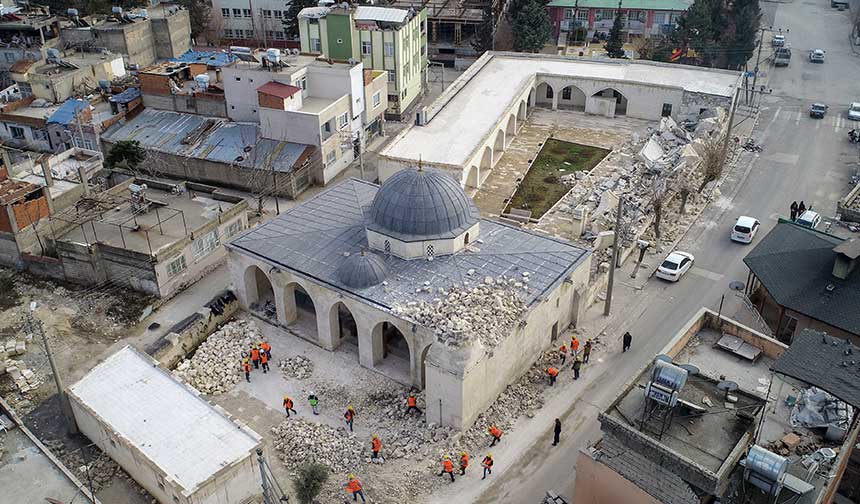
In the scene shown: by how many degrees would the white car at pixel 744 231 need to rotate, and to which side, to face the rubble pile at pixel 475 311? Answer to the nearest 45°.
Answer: approximately 180°

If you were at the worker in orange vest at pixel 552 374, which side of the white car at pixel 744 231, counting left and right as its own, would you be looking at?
back

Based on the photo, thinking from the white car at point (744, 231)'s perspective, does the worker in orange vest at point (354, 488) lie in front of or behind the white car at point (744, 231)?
behind

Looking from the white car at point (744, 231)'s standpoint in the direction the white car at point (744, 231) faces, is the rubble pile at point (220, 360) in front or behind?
behind

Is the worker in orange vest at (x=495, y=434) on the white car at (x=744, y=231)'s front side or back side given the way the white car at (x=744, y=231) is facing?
on the back side

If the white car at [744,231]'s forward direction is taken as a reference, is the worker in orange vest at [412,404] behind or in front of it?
behind

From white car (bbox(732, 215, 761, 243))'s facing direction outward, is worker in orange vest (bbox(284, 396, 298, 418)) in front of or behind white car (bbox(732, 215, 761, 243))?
behind

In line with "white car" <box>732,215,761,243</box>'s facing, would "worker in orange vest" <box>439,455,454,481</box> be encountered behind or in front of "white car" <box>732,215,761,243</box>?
behind

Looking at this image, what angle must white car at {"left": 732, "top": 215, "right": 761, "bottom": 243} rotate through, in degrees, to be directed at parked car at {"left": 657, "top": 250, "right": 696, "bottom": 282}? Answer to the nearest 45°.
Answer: approximately 180°

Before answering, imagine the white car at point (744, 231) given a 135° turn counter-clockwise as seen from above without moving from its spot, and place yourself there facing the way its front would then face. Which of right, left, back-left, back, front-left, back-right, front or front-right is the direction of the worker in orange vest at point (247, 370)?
front-left

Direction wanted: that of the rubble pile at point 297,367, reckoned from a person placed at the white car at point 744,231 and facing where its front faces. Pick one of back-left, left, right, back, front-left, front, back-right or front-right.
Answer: back

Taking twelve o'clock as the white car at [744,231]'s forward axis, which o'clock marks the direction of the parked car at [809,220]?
The parked car is roughly at 1 o'clock from the white car.

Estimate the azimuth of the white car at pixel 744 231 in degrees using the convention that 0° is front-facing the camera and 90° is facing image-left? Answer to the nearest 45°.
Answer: approximately 225°

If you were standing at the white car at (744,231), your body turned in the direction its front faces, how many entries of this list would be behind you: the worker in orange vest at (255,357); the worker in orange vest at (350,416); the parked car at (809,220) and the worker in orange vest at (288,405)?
3

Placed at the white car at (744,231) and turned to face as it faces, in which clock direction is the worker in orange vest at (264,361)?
The worker in orange vest is roughly at 6 o'clock from the white car.
